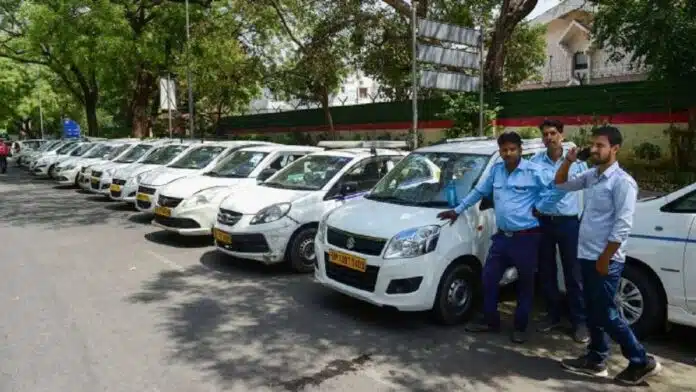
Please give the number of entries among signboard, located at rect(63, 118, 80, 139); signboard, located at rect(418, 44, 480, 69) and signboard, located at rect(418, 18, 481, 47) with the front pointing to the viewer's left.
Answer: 0

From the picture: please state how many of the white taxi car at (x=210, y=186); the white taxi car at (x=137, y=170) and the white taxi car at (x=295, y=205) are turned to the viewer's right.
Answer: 0

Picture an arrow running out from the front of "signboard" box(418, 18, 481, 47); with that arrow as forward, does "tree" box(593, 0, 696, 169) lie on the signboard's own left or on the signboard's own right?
on the signboard's own left

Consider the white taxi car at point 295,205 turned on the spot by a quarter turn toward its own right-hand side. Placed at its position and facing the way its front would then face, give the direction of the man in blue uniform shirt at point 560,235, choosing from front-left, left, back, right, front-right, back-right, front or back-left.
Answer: back

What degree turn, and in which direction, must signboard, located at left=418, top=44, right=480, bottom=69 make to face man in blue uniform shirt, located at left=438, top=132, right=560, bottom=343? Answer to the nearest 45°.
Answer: approximately 45° to its right

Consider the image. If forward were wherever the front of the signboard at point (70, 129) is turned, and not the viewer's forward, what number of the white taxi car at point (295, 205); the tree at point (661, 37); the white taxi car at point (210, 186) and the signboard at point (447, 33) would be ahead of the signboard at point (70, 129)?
4

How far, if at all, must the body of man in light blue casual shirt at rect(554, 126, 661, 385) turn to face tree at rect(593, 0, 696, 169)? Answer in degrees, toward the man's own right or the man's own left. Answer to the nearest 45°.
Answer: approximately 135° to the man's own right

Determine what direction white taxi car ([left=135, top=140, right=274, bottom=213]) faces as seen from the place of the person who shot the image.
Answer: facing the viewer and to the left of the viewer

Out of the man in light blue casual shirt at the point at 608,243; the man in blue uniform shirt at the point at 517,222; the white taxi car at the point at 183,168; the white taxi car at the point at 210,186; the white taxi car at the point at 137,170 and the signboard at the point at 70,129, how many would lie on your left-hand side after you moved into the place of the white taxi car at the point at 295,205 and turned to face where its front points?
2
